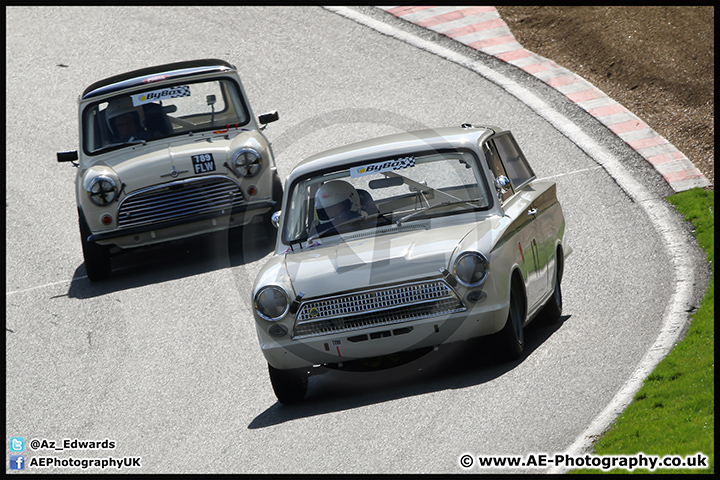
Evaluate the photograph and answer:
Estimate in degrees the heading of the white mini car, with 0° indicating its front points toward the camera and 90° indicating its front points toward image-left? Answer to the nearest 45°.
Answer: approximately 0°

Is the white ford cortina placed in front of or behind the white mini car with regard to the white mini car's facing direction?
in front
